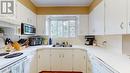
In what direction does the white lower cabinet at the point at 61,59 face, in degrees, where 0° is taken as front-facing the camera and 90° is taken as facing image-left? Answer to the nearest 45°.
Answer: approximately 0°

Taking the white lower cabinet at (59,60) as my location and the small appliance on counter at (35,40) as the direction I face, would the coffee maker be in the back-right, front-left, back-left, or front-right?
back-right

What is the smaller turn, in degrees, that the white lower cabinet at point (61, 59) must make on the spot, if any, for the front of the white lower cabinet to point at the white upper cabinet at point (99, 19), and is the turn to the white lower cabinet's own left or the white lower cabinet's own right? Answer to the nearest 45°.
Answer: approximately 45° to the white lower cabinet's own left

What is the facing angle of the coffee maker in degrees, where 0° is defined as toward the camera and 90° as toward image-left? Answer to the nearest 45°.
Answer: approximately 45°

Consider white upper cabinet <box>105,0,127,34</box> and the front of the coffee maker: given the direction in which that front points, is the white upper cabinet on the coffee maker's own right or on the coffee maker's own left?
on the coffee maker's own left

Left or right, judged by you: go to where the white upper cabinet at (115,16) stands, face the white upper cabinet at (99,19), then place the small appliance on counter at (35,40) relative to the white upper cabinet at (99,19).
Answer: left
